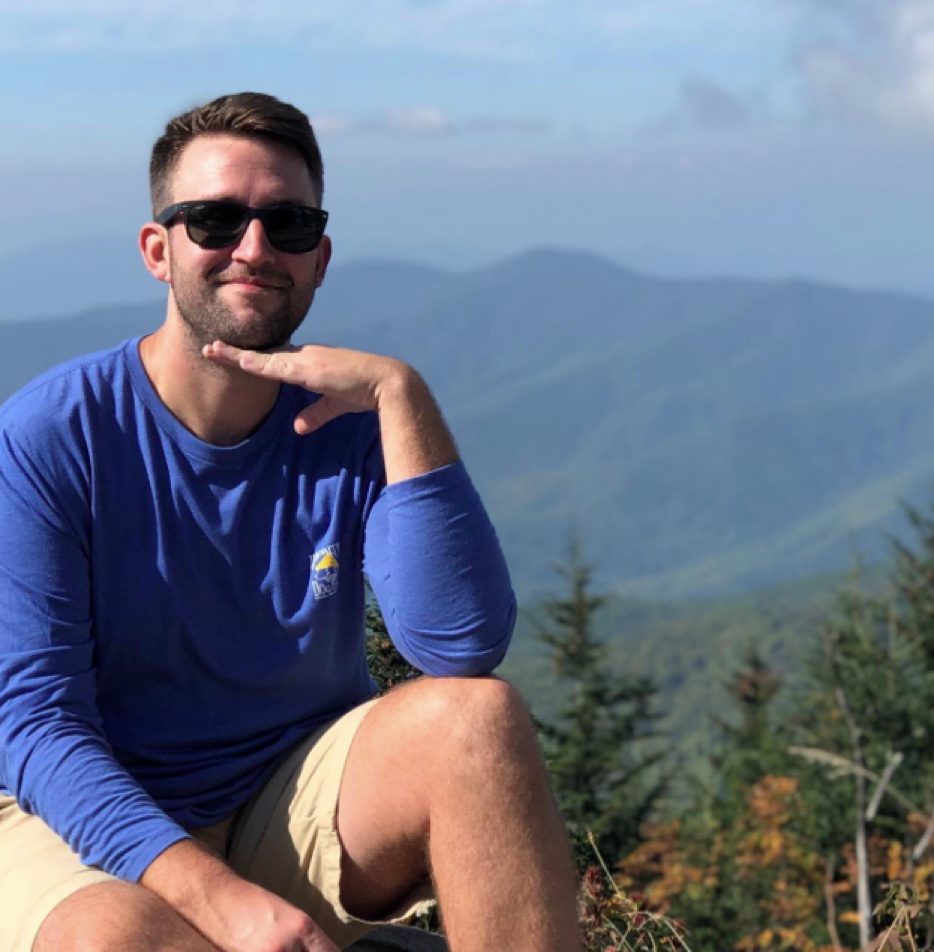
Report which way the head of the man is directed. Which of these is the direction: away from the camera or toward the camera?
toward the camera

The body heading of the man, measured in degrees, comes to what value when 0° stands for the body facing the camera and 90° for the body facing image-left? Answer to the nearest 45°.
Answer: approximately 315°

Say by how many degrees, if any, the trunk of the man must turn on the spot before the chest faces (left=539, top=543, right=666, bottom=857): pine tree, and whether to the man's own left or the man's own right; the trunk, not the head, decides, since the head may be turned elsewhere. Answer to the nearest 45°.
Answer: approximately 135° to the man's own left

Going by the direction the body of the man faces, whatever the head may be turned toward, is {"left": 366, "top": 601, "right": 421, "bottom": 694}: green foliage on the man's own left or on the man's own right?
on the man's own left
